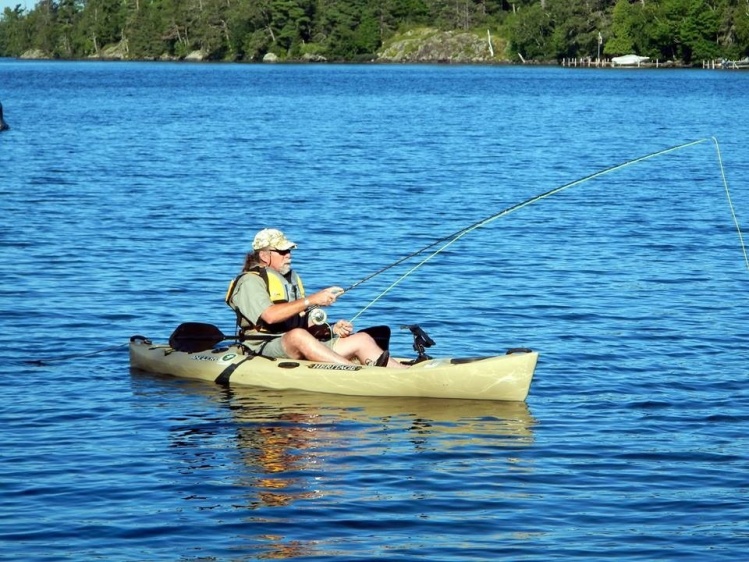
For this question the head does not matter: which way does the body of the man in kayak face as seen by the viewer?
to the viewer's right
